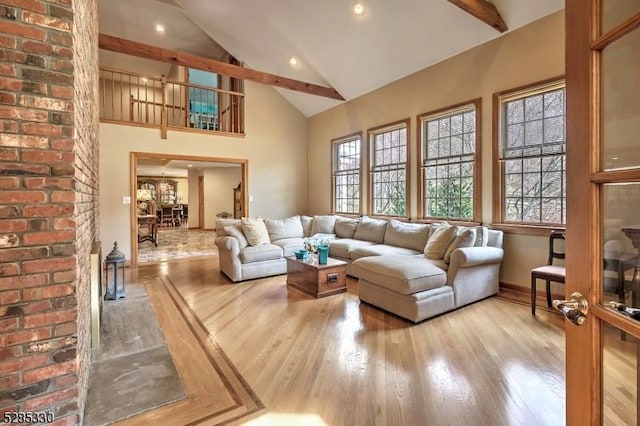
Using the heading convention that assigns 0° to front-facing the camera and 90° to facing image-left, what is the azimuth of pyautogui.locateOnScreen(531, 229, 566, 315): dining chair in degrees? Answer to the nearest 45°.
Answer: approximately 45°

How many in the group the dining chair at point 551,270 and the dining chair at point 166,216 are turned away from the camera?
1

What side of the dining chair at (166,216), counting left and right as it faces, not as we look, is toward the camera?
back

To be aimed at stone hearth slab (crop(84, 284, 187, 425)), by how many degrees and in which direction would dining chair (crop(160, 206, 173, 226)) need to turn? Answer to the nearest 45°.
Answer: approximately 180°

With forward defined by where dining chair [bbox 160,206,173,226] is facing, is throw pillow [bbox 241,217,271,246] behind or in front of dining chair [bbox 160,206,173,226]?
behind

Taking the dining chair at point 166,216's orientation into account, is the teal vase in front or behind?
behind

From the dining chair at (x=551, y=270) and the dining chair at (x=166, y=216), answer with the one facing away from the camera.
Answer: the dining chair at (x=166, y=216)

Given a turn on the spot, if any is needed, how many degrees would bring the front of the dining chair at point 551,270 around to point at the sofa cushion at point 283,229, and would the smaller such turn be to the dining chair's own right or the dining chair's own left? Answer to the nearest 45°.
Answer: approximately 45° to the dining chair's own right
